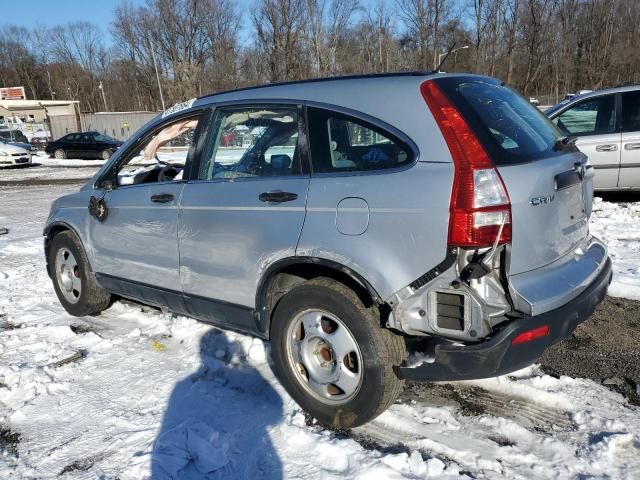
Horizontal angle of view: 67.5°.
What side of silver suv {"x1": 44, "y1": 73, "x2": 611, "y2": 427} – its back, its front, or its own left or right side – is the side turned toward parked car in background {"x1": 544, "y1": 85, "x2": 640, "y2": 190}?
right

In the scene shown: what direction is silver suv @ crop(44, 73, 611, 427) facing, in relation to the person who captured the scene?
facing away from the viewer and to the left of the viewer

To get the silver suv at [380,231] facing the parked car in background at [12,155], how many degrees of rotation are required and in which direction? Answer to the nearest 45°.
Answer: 0° — it already faces it
